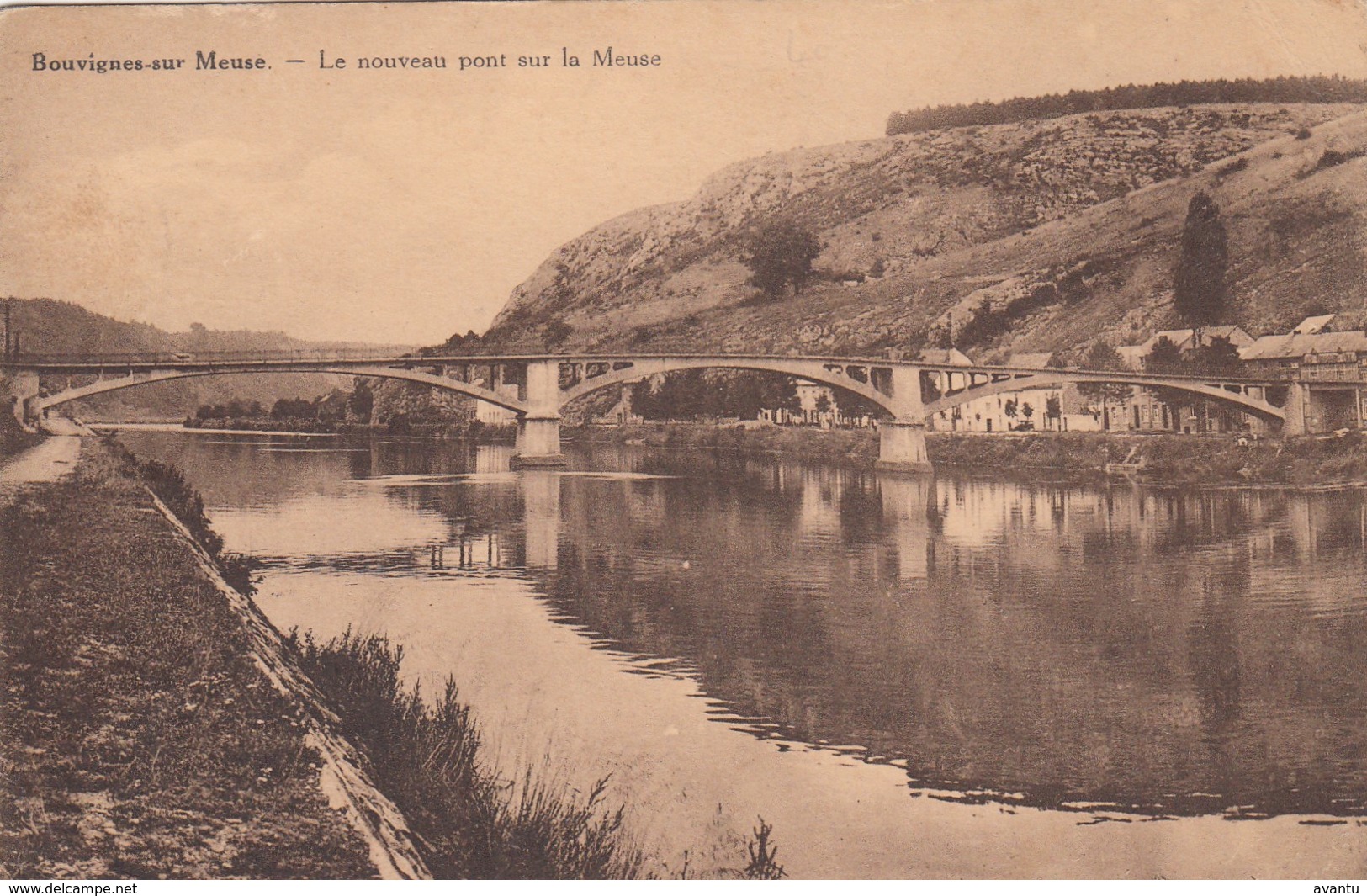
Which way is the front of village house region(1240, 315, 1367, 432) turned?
toward the camera

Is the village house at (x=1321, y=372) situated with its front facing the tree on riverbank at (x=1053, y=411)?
no

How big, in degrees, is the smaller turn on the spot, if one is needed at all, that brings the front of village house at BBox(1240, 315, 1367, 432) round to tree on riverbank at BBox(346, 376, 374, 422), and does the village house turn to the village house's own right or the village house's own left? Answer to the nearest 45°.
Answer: approximately 90° to the village house's own right

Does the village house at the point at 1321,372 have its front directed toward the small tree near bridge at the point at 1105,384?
no
